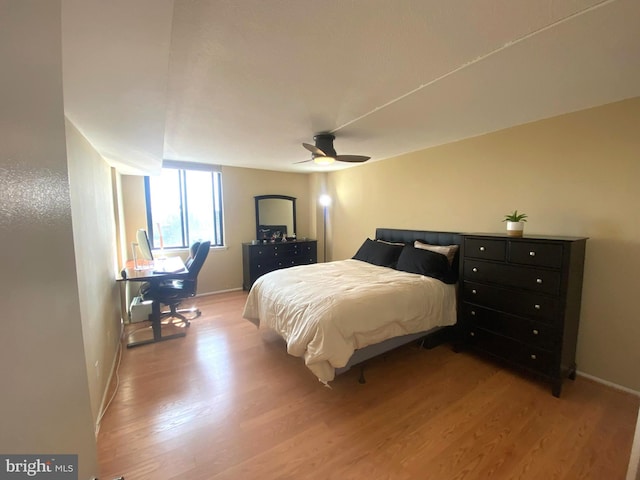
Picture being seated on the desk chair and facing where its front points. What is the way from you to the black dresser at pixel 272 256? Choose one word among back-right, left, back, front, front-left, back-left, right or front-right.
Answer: back-right

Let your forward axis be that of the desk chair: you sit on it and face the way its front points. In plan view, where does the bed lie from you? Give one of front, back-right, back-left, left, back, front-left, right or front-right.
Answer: back-left

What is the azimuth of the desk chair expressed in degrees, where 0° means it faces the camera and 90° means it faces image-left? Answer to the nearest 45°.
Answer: approximately 90°

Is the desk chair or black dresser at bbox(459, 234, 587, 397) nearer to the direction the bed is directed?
the desk chair

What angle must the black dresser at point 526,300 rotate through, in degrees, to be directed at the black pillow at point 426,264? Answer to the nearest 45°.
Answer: approximately 45° to its right

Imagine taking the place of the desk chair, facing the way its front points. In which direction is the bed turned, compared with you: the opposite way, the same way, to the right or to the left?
the same way

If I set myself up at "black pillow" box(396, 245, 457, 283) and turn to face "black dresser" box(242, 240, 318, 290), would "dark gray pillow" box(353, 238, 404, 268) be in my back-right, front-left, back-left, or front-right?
front-right

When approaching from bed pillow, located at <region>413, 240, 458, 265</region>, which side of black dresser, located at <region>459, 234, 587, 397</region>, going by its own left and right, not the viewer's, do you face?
right

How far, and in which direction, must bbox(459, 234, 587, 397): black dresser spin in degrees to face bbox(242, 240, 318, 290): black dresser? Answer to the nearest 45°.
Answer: approximately 45° to its right

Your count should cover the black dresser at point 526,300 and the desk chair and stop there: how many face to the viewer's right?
0

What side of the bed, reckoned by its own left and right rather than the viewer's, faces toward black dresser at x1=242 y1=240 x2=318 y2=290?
right

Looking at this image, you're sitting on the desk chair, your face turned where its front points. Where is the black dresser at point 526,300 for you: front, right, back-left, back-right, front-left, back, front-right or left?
back-left

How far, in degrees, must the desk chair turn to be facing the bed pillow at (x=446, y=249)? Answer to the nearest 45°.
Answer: approximately 135° to its left

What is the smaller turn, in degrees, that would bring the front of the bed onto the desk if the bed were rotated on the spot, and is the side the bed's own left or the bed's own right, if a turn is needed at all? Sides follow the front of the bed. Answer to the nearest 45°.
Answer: approximately 45° to the bed's own right

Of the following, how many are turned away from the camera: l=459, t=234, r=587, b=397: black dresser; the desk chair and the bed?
0

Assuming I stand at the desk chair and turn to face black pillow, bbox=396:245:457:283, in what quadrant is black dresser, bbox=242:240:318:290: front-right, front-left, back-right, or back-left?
front-left

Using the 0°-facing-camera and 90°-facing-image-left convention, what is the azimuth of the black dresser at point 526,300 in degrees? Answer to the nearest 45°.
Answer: approximately 45°
